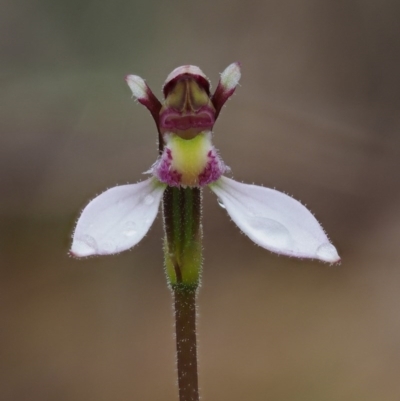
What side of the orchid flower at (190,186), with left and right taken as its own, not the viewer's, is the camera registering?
front
